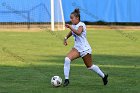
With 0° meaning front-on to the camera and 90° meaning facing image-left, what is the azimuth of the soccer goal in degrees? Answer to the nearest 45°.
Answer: approximately 45°

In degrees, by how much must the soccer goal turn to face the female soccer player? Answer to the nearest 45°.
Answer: approximately 45° to its left

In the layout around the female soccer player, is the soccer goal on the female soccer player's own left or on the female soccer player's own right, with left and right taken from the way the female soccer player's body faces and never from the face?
on the female soccer player's own right

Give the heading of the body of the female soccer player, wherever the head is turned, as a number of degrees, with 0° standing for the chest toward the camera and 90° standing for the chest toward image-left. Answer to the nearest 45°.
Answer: approximately 90°
